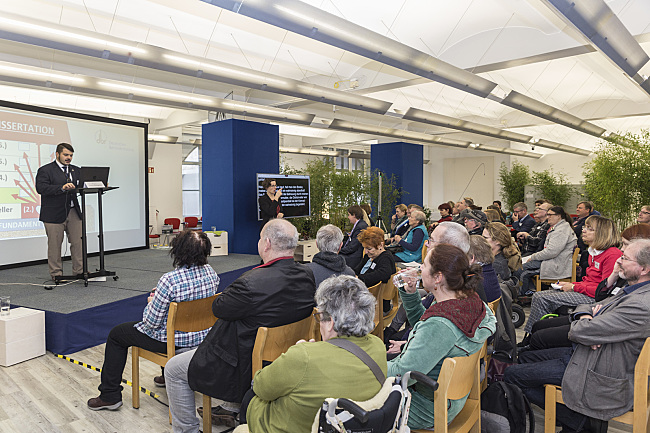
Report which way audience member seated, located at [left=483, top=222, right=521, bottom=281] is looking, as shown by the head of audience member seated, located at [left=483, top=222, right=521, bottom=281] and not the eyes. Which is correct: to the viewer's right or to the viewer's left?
to the viewer's left

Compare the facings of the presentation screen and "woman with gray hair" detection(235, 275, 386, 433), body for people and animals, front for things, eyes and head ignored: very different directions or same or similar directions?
very different directions

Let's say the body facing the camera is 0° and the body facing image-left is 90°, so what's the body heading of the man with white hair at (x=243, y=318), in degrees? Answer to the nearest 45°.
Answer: approximately 135°

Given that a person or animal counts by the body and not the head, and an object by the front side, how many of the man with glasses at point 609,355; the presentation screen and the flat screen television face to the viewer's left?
1

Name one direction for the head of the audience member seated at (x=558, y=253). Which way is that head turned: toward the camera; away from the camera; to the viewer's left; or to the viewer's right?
to the viewer's left

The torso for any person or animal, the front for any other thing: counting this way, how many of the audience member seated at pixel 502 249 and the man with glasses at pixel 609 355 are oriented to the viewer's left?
2

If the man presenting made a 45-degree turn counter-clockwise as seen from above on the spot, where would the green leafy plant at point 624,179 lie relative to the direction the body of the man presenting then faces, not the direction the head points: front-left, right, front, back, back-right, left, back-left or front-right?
front

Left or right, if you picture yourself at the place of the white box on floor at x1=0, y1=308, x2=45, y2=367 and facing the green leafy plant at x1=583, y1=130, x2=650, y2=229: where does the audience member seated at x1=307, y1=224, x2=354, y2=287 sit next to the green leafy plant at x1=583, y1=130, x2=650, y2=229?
right

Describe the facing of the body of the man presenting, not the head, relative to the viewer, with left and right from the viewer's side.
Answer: facing the viewer and to the right of the viewer

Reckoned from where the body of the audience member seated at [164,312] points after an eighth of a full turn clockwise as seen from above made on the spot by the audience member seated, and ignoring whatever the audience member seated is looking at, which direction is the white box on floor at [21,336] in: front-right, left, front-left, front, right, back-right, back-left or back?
front-left

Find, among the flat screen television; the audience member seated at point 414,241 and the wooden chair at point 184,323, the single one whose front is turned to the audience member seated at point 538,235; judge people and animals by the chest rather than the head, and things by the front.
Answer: the flat screen television

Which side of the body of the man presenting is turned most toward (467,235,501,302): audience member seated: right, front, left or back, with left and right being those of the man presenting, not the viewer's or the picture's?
front

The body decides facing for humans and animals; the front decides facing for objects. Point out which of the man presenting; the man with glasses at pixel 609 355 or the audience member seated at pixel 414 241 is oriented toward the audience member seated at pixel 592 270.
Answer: the man presenting

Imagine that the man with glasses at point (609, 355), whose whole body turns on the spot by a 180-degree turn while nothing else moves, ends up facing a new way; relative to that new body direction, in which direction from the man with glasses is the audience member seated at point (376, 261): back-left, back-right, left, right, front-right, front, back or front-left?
back-left
